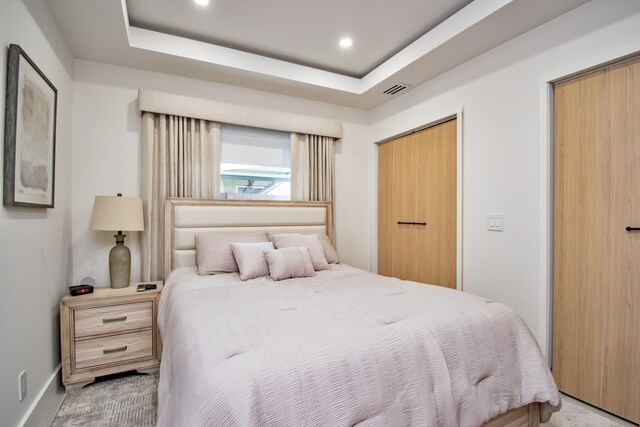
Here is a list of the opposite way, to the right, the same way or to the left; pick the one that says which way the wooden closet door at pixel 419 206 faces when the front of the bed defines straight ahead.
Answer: to the right

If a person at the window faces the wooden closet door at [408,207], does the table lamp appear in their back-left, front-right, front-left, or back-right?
back-right

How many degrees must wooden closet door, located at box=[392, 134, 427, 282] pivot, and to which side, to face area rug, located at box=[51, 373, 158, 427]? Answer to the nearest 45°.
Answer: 0° — it already faces it

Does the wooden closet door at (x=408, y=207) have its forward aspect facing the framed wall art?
yes

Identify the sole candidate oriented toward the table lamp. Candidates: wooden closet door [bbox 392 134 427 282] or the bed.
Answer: the wooden closet door

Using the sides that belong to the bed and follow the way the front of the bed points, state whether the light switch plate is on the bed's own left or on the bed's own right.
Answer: on the bed's own left

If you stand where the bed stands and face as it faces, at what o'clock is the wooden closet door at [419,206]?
The wooden closet door is roughly at 8 o'clock from the bed.

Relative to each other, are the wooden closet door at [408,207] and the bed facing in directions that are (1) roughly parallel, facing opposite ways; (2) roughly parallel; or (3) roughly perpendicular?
roughly perpendicular
